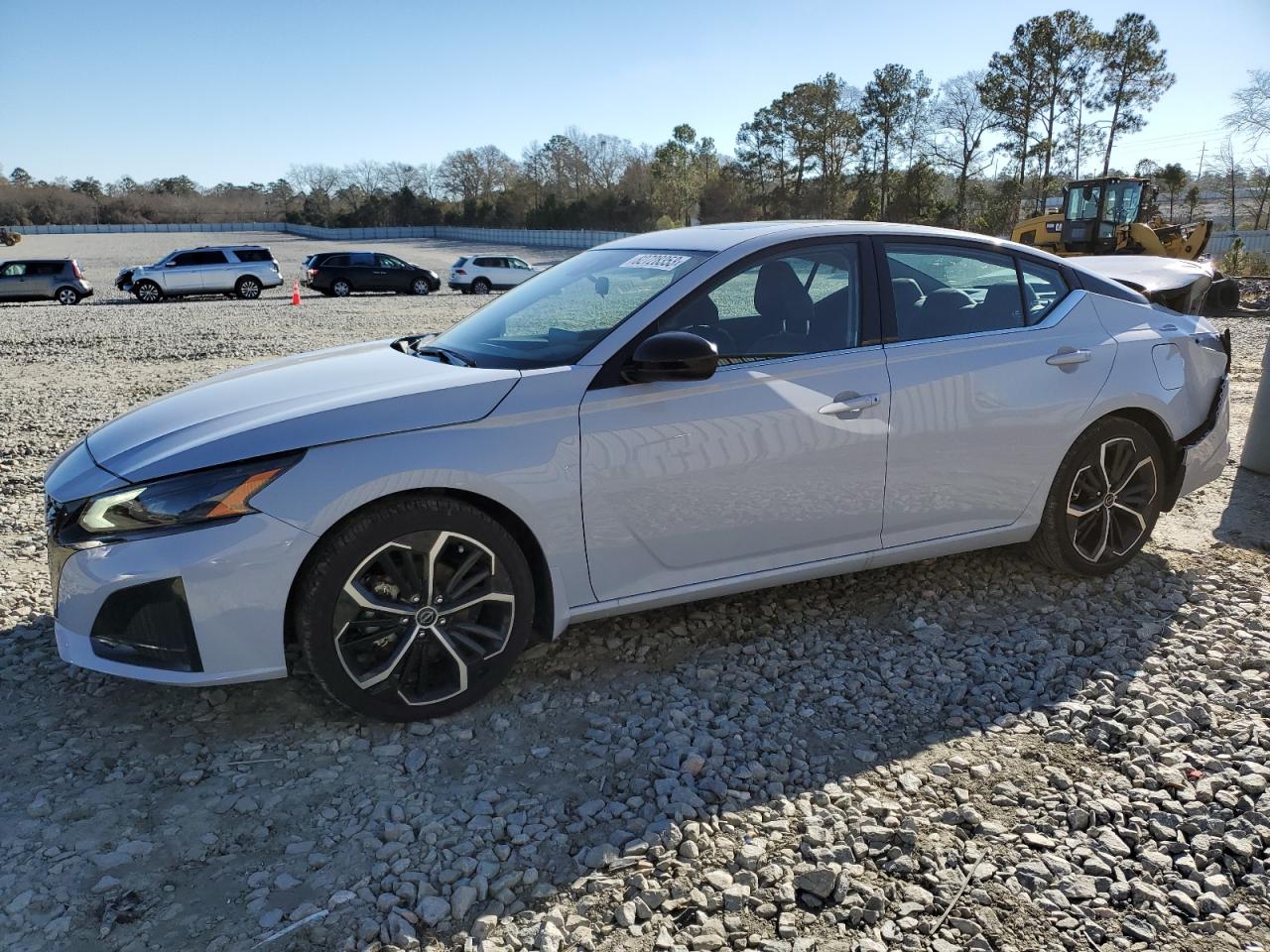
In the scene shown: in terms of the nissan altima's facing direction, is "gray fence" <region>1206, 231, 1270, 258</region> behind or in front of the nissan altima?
behind

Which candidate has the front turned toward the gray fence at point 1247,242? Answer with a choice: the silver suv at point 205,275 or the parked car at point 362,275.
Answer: the parked car

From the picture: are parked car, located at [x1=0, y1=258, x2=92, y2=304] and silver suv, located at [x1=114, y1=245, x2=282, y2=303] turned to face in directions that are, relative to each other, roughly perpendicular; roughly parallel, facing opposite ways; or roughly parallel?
roughly parallel

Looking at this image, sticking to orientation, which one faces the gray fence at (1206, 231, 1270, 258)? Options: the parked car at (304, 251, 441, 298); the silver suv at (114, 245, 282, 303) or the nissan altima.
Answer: the parked car

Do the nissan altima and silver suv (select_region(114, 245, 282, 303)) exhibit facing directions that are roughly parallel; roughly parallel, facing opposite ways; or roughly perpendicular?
roughly parallel

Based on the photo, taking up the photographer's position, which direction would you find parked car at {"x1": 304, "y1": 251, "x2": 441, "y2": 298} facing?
facing to the right of the viewer

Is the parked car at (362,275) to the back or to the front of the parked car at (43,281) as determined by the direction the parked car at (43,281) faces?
to the back

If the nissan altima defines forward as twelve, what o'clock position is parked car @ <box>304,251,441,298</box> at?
The parked car is roughly at 4 o'clock from the nissan altima.

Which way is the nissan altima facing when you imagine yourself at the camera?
facing the viewer and to the left of the viewer

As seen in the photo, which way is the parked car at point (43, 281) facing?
to the viewer's left

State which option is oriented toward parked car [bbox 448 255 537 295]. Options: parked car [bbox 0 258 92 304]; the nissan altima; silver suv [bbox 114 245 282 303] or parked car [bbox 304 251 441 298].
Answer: parked car [bbox 304 251 441 298]

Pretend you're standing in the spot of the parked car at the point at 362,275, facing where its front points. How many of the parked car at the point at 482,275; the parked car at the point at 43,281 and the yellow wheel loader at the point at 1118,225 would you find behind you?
1

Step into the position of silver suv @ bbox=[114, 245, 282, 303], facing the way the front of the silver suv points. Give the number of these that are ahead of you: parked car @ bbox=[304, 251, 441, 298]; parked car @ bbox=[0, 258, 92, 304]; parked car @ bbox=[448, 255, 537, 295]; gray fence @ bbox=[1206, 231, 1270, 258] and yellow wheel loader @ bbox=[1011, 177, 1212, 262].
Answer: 1

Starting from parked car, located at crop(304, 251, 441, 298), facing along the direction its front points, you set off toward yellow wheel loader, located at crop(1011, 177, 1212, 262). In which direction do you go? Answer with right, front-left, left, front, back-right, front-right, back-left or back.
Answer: front-right

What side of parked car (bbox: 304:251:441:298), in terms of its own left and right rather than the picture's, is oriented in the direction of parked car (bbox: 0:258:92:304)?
back

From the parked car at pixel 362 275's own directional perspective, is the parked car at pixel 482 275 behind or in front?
in front

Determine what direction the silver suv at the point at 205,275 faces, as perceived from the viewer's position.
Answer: facing to the left of the viewer

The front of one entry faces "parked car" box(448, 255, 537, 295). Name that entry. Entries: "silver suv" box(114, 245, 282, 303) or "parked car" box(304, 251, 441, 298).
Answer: "parked car" box(304, 251, 441, 298)

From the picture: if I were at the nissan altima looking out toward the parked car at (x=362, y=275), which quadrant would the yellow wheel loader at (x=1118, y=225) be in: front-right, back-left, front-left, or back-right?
front-right
